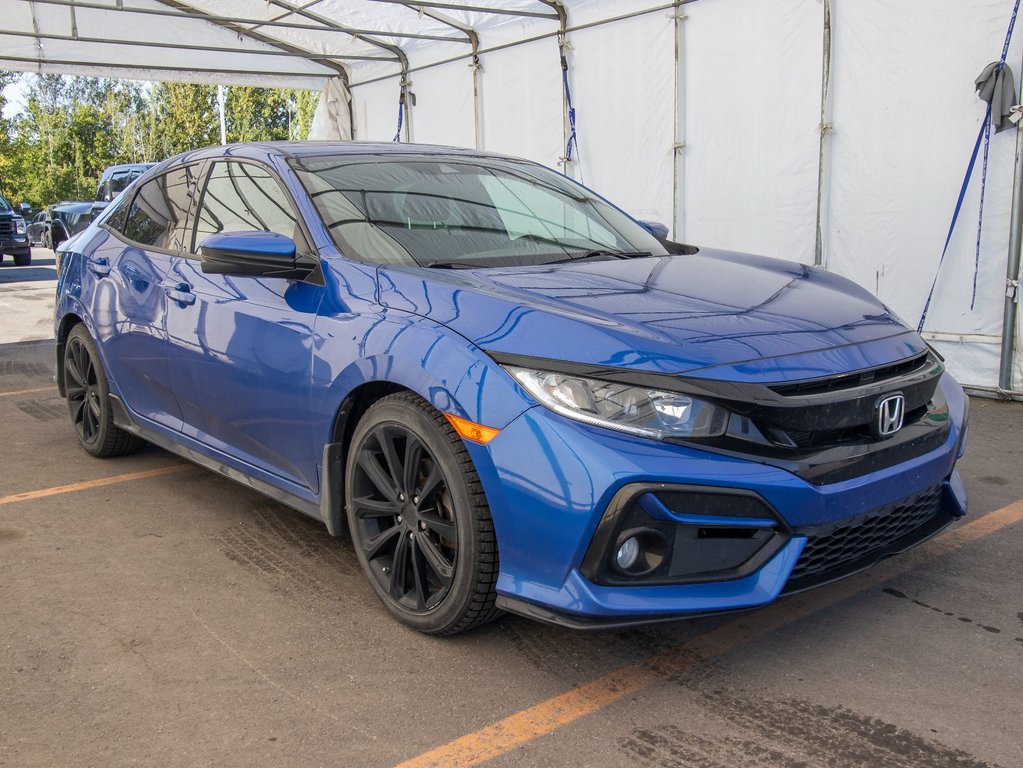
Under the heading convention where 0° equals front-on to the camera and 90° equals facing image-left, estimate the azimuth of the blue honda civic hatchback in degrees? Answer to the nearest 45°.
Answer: approximately 315°

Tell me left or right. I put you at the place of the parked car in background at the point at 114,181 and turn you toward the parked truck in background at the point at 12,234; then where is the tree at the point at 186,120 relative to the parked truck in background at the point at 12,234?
right

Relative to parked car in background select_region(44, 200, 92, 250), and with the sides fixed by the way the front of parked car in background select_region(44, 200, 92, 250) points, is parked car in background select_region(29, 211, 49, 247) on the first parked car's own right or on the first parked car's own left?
on the first parked car's own right

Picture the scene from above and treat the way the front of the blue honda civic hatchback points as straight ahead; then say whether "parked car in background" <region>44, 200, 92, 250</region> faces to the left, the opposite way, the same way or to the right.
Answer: to the right

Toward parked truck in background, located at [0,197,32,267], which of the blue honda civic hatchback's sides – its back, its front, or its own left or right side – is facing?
back

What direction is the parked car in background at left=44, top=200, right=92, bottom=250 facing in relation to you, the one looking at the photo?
facing the viewer and to the left of the viewer

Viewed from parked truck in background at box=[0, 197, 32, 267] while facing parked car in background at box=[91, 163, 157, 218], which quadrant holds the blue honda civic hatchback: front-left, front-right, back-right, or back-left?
front-right

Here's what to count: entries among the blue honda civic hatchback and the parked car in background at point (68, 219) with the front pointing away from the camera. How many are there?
0

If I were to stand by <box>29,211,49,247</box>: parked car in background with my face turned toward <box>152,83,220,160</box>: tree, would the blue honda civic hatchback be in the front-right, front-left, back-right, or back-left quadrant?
back-right

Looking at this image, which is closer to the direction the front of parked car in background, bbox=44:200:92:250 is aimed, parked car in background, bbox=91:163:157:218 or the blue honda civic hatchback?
the blue honda civic hatchback

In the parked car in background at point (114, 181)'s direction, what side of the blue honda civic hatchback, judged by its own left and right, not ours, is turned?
back
